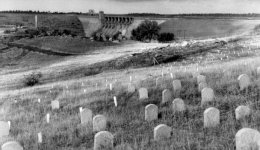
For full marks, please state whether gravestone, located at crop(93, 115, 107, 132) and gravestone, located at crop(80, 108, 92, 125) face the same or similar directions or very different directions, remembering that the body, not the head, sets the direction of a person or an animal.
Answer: same or similar directions

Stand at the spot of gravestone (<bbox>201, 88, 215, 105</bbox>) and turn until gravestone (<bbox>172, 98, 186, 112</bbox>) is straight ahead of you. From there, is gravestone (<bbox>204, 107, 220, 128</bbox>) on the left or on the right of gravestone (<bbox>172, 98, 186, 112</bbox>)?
left

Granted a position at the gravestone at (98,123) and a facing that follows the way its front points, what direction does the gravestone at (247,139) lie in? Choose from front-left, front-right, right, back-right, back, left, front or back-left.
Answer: front-left

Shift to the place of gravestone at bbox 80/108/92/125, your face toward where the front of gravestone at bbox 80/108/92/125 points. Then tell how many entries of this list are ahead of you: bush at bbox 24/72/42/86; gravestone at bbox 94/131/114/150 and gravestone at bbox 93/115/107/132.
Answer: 2

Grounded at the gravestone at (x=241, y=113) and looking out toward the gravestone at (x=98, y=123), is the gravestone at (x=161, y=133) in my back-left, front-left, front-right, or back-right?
front-left

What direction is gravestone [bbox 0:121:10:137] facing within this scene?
toward the camera

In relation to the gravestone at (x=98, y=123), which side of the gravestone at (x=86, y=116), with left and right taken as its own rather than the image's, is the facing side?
front

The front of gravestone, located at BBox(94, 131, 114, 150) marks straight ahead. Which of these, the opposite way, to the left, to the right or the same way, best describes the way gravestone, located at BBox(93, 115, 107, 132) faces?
the same way

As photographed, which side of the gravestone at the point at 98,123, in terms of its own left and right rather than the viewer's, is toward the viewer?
front

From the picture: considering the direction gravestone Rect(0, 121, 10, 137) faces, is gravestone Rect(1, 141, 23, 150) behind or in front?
in front

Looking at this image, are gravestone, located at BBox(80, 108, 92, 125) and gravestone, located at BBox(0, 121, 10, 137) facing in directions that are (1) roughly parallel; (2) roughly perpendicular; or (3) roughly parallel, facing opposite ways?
roughly parallel

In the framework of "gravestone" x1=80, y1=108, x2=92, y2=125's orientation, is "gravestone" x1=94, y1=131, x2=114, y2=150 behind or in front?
in front

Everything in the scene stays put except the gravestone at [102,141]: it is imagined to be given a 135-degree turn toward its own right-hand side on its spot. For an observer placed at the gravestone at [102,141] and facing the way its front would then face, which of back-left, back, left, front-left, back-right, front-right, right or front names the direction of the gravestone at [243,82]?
right

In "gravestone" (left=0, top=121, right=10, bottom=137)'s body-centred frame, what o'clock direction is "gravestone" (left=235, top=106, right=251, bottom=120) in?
"gravestone" (left=235, top=106, right=251, bottom=120) is roughly at 10 o'clock from "gravestone" (left=0, top=121, right=10, bottom=137).
